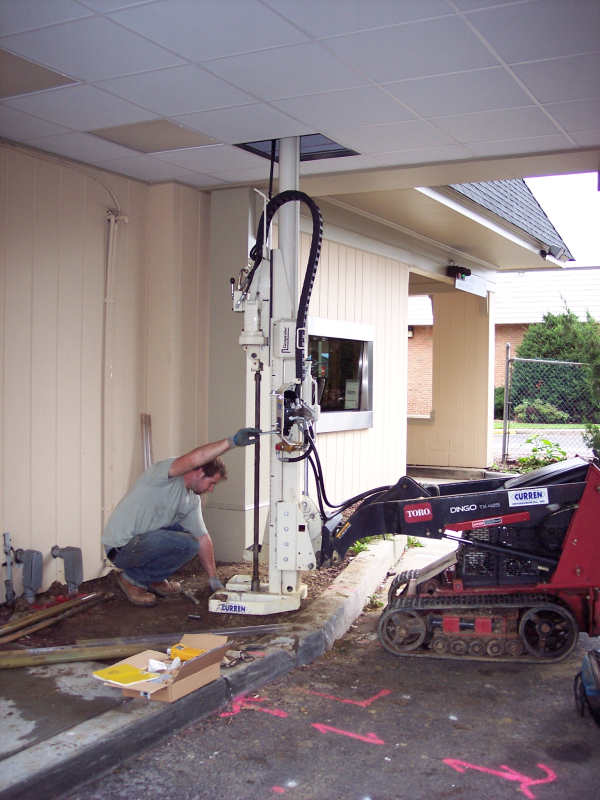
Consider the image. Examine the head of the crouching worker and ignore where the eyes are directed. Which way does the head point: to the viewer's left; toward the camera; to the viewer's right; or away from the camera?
to the viewer's right

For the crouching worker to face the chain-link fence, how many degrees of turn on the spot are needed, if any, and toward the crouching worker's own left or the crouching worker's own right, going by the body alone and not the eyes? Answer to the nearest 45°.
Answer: approximately 45° to the crouching worker's own left

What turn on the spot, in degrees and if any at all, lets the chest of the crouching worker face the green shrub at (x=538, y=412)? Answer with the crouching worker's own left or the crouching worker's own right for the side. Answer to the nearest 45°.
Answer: approximately 45° to the crouching worker's own left

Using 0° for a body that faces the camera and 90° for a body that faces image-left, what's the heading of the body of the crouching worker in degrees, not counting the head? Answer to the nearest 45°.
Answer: approximately 270°

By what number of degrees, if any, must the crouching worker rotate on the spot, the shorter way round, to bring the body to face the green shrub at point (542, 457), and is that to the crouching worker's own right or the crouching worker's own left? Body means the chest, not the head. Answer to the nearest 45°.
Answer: approximately 45° to the crouching worker's own left

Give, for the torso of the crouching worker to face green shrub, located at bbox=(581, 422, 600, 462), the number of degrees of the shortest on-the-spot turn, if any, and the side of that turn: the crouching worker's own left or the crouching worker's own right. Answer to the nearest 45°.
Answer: approximately 45° to the crouching worker's own left

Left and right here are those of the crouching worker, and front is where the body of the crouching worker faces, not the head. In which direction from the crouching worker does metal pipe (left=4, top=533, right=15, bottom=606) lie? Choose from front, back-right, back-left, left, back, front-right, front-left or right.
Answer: back

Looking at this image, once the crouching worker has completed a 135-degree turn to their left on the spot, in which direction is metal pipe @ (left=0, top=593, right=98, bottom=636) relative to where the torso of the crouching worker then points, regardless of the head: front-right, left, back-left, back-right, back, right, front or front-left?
left

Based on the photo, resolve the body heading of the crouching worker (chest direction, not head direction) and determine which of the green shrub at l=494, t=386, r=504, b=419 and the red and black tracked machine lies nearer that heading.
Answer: the red and black tracked machine
